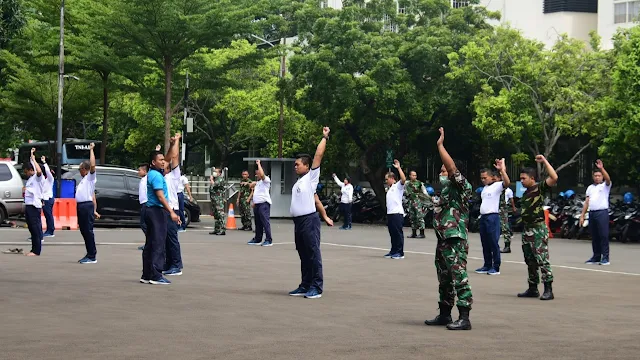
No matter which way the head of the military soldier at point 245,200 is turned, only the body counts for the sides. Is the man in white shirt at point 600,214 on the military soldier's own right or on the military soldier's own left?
on the military soldier's own left

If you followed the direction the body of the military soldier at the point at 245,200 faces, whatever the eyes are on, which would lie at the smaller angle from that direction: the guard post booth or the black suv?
the black suv

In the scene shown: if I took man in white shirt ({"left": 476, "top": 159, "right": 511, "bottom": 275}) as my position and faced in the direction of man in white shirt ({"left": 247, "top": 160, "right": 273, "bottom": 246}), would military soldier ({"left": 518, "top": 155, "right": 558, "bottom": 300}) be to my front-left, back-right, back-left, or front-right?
back-left

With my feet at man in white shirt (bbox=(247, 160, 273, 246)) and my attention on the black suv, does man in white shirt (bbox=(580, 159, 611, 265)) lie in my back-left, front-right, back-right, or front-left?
back-right

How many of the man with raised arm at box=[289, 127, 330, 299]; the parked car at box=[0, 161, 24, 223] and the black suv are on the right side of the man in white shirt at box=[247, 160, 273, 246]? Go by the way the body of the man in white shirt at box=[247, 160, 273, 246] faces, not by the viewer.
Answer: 2

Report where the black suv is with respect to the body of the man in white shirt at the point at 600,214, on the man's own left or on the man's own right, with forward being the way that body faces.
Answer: on the man's own right

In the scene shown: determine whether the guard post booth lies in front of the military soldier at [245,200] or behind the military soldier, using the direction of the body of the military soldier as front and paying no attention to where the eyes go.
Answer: behind
